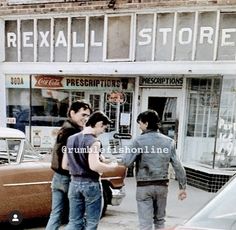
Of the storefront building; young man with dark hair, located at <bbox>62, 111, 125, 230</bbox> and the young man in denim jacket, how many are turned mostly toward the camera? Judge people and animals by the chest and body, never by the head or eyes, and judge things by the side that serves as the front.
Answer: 1

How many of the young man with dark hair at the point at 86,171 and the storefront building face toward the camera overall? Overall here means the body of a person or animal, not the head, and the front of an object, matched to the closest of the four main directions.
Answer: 1

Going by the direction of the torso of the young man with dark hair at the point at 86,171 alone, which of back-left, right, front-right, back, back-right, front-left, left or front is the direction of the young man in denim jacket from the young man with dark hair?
front-right

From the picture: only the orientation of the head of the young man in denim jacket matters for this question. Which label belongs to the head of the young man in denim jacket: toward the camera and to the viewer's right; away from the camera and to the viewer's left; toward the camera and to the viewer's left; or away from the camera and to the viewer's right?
away from the camera and to the viewer's left

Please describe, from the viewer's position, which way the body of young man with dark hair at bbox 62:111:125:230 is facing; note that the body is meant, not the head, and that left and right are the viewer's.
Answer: facing away from the viewer and to the right of the viewer

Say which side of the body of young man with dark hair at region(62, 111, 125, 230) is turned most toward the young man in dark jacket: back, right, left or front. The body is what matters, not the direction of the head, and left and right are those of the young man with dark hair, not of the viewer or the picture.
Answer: left

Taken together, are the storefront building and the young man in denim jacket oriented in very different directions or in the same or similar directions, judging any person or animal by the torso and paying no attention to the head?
very different directions

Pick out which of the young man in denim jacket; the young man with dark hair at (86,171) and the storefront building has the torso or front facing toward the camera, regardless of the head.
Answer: the storefront building

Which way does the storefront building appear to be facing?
toward the camera
